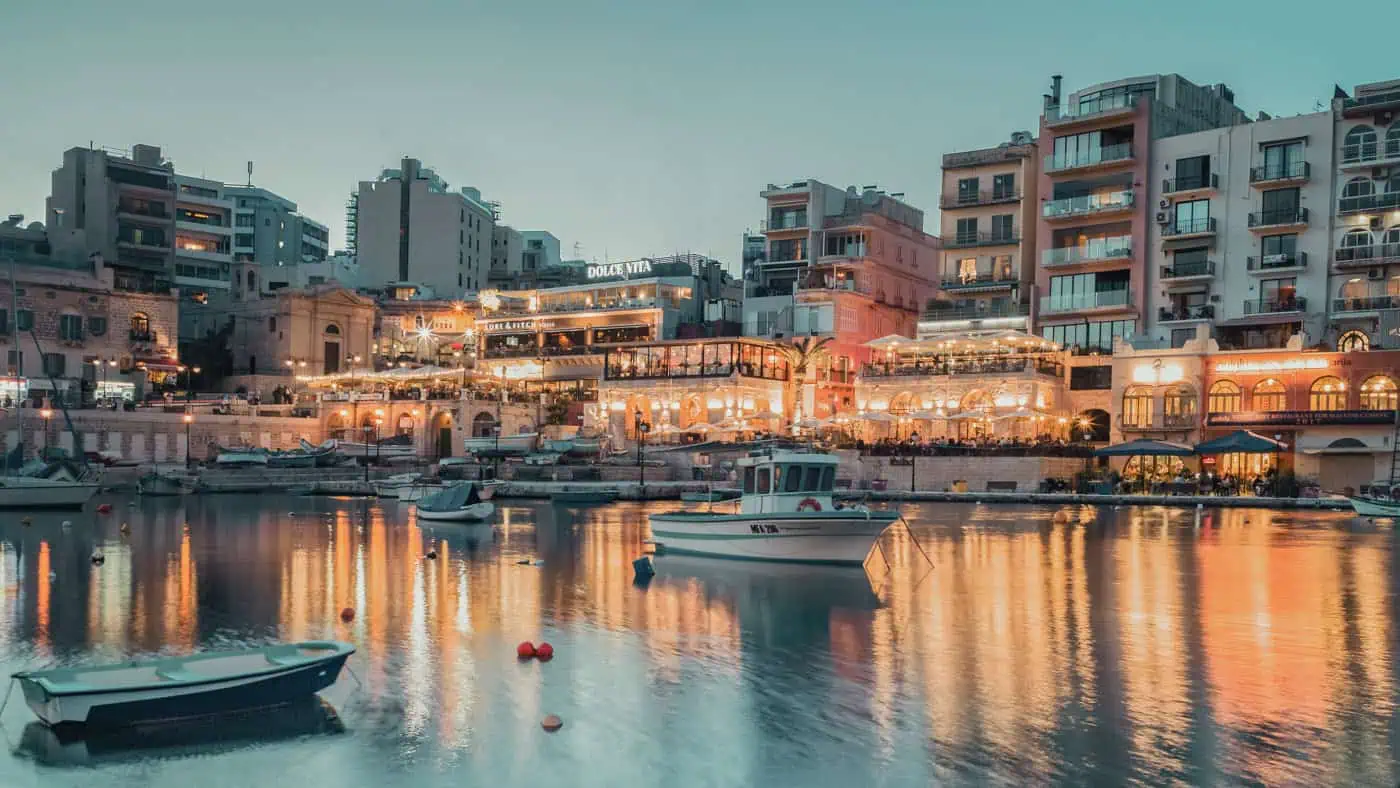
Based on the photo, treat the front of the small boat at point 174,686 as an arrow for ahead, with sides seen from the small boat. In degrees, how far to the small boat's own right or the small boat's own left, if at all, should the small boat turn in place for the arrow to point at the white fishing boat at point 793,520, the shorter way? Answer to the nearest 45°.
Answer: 0° — it already faces it

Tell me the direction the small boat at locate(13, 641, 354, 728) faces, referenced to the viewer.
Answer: facing away from the viewer and to the right of the viewer

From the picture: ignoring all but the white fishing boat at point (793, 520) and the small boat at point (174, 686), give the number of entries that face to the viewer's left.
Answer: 0

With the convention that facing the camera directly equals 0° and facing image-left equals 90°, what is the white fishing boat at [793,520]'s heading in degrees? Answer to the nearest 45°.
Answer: approximately 315°

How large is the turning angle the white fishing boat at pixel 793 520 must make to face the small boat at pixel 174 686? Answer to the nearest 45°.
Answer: approximately 90° to its right
